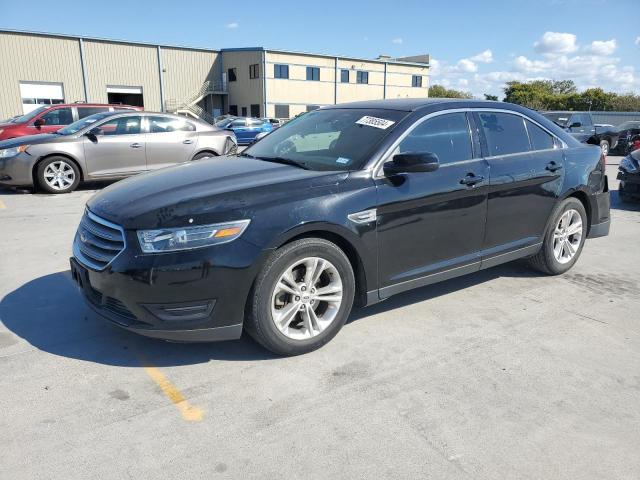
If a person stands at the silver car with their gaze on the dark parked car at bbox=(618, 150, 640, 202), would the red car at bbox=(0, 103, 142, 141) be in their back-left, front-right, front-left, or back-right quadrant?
back-left

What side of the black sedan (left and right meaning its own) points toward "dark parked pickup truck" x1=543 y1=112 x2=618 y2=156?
back

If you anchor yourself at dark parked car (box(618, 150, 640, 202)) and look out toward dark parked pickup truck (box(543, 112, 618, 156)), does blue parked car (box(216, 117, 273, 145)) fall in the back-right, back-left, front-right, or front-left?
front-left

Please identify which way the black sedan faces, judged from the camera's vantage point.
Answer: facing the viewer and to the left of the viewer

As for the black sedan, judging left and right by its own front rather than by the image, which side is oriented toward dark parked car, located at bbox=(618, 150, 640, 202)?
back

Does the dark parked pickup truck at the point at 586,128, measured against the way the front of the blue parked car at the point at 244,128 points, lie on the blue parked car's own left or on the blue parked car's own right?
on the blue parked car's own left

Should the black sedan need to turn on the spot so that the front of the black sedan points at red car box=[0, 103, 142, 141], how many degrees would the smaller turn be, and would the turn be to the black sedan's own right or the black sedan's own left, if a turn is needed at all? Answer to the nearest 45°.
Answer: approximately 90° to the black sedan's own right

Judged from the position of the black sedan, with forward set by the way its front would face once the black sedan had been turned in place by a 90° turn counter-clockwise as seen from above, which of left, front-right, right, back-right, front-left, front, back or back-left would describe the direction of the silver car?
back

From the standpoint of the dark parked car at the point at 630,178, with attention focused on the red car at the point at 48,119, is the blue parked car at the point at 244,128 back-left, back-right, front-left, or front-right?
front-right
